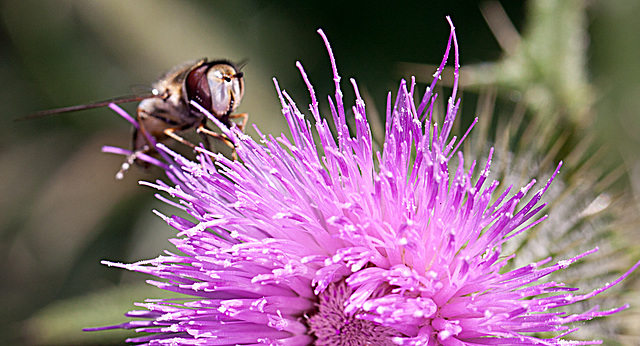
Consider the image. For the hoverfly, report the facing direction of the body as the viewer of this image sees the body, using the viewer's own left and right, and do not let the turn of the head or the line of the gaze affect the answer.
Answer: facing the viewer and to the right of the viewer
